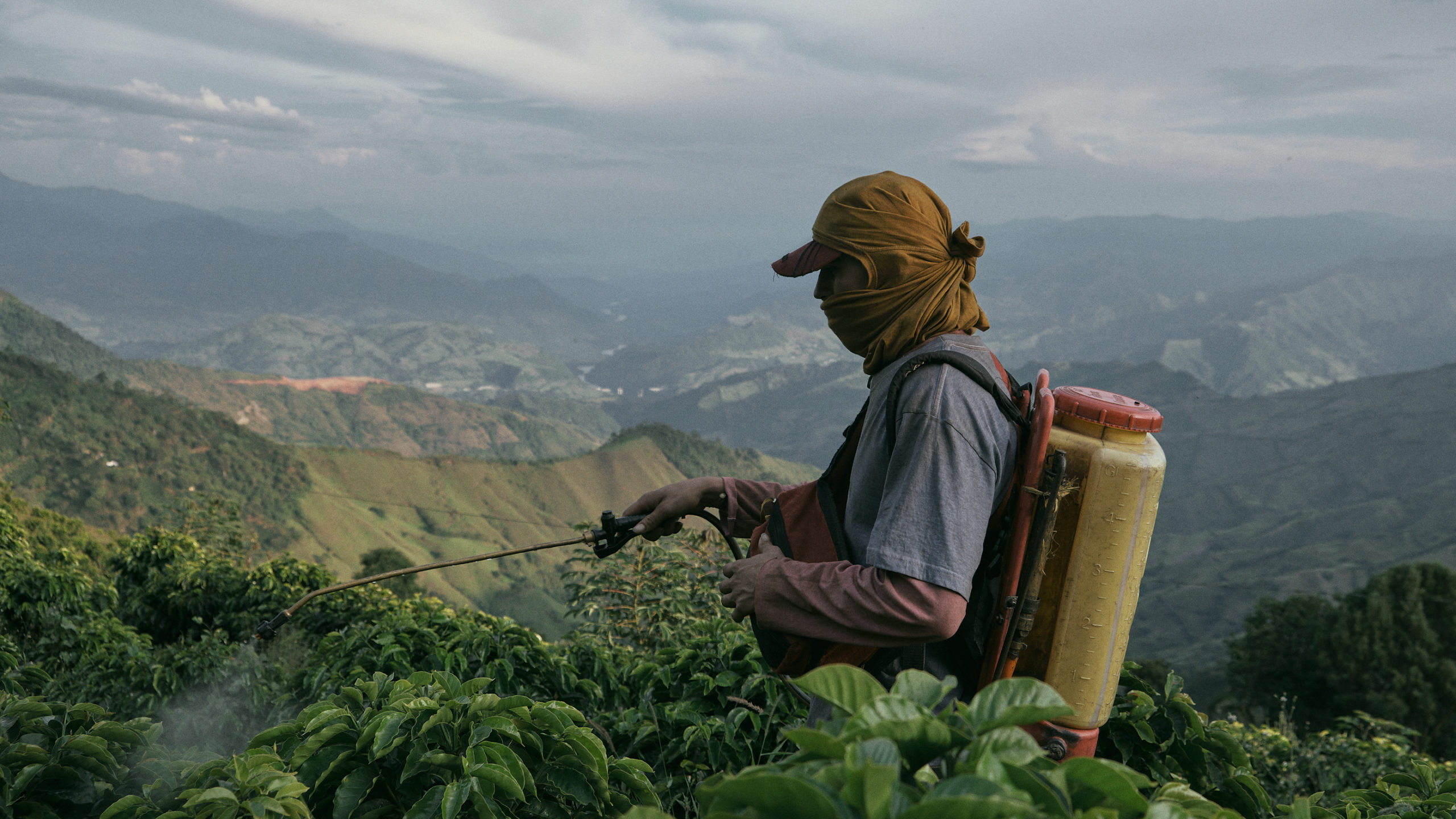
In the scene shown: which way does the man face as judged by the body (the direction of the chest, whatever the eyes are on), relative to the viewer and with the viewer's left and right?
facing to the left of the viewer

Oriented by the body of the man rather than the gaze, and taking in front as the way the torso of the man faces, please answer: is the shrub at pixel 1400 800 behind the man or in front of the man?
behind

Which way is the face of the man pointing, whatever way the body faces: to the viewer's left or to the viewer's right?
to the viewer's left

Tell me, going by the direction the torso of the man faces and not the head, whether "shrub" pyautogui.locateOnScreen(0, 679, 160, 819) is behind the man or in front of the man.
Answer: in front

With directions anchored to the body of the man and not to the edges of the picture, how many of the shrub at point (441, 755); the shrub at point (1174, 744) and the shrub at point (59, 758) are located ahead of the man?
2

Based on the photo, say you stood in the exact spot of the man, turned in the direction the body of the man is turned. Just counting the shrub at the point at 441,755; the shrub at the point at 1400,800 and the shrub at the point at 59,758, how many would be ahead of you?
2

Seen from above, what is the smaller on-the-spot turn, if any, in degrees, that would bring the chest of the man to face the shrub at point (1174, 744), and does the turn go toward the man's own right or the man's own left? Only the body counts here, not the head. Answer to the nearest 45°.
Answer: approximately 135° to the man's own right
